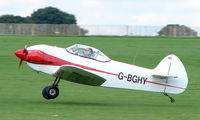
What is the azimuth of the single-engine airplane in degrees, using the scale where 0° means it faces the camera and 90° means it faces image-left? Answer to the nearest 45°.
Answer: approximately 90°
